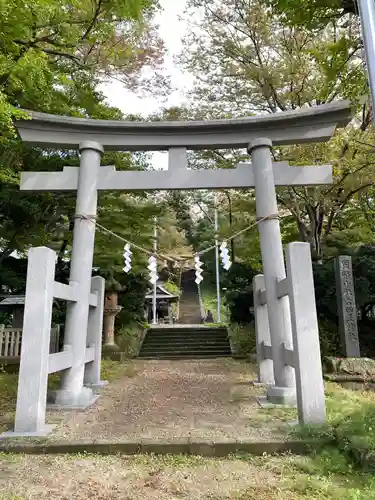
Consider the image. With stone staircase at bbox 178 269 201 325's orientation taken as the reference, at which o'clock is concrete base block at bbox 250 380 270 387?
The concrete base block is roughly at 12 o'clock from the stone staircase.

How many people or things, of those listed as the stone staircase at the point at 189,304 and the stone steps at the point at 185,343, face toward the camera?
2

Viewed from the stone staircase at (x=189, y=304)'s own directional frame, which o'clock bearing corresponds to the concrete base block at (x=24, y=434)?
The concrete base block is roughly at 12 o'clock from the stone staircase.

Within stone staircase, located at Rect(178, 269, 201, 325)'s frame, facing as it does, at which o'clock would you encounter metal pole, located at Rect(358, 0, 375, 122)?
The metal pole is roughly at 12 o'clock from the stone staircase.

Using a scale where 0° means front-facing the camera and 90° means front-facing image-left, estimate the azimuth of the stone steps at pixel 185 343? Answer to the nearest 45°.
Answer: approximately 0°

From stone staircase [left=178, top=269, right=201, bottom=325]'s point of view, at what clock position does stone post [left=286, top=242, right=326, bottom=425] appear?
The stone post is roughly at 12 o'clock from the stone staircase.

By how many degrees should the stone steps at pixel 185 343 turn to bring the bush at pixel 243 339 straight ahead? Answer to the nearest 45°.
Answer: approximately 45° to its left

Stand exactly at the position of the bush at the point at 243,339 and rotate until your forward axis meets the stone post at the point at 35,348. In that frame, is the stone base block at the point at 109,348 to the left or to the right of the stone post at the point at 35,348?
right
